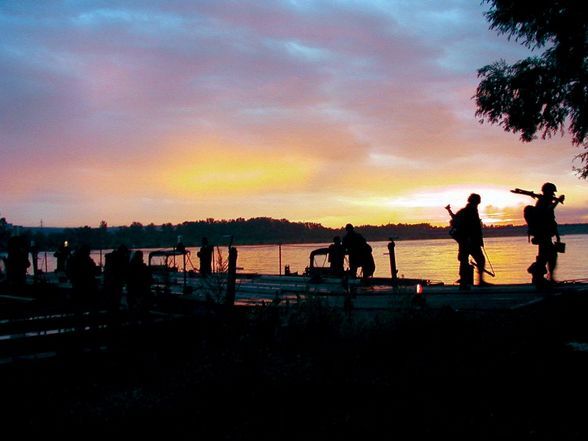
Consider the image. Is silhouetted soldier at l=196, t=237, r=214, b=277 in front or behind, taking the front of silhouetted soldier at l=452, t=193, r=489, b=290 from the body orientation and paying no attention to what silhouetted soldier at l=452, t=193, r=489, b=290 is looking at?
behind

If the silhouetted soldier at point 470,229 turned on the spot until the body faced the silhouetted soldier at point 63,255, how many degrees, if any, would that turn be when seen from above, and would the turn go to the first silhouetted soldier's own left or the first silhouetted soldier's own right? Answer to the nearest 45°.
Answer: approximately 135° to the first silhouetted soldier's own left

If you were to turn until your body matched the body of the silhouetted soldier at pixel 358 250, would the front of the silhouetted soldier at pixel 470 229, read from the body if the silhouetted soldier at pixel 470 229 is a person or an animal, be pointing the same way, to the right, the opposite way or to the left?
the opposite way

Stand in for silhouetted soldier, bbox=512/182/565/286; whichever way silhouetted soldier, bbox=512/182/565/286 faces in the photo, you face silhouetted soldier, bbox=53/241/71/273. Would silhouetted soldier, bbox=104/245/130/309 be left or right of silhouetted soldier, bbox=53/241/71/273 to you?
left

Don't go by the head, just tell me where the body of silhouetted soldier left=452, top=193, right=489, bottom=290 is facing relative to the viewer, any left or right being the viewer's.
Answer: facing to the right of the viewer
